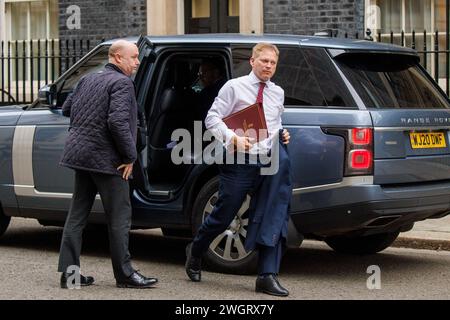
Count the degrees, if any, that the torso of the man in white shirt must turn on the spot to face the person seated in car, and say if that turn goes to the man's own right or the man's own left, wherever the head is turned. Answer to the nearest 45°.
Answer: approximately 135° to the man's own left

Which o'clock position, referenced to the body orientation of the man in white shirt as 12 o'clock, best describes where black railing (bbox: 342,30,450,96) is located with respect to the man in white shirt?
The black railing is roughly at 8 o'clock from the man in white shirt.

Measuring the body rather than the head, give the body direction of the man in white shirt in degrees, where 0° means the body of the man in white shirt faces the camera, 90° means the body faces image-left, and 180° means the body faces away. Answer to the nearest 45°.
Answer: approximately 315°

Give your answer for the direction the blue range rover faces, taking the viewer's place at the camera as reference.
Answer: facing away from the viewer and to the left of the viewer

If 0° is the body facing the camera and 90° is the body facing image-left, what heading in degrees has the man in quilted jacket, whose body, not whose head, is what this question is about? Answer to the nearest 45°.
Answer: approximately 225°

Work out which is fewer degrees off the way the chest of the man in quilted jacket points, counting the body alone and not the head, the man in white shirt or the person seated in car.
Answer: the person seated in car

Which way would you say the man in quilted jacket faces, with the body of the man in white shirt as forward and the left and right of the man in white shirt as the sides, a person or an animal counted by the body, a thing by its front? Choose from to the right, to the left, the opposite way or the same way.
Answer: to the left

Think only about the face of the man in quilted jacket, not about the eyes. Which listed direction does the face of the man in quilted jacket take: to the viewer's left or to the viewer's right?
to the viewer's right

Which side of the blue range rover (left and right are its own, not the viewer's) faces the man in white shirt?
left

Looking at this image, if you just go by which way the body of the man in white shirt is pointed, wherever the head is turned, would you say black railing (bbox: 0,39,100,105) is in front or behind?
behind
